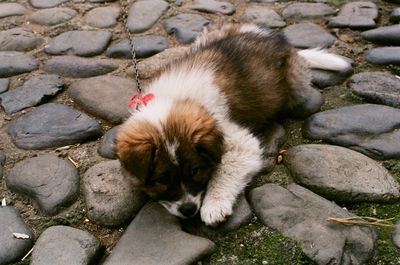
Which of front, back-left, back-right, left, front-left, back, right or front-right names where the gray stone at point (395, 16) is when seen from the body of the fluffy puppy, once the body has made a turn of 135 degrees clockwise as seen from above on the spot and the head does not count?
front-right

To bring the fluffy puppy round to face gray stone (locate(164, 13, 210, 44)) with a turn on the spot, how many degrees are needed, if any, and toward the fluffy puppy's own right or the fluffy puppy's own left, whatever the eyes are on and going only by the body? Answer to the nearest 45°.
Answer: approximately 135° to the fluffy puppy's own right

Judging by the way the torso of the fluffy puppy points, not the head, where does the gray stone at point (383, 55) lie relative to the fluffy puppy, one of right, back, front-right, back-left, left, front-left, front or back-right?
back

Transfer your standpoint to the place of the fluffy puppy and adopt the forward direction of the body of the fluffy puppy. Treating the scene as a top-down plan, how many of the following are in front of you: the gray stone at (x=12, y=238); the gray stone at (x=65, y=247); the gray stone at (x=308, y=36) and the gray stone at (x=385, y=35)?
2

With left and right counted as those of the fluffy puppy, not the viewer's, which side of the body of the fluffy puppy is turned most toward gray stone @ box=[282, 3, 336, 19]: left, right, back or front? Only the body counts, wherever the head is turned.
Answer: back

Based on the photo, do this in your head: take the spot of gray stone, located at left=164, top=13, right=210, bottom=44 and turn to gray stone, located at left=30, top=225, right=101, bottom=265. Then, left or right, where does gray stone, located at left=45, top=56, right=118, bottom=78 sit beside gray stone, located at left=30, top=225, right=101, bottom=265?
right

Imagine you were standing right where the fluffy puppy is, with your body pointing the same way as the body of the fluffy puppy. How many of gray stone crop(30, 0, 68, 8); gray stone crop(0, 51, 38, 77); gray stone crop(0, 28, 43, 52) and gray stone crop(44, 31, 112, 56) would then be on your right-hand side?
4

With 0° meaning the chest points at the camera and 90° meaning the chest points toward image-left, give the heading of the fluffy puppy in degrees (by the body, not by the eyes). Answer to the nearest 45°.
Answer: approximately 45°

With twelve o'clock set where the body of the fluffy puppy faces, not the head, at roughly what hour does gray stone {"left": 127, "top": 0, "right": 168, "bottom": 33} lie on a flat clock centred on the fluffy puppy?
The gray stone is roughly at 4 o'clock from the fluffy puppy.

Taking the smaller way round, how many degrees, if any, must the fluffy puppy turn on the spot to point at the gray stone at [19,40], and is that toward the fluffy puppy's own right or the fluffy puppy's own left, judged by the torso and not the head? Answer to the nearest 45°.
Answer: approximately 90° to the fluffy puppy's own right

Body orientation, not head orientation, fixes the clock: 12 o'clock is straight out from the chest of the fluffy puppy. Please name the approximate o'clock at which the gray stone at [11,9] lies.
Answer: The gray stone is roughly at 3 o'clock from the fluffy puppy.

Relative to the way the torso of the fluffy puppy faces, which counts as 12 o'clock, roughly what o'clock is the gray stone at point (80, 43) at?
The gray stone is roughly at 3 o'clock from the fluffy puppy.

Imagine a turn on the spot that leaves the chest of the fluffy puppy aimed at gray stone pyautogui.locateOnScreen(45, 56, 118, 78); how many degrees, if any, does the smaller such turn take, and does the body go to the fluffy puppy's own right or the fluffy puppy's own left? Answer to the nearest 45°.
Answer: approximately 90° to the fluffy puppy's own right

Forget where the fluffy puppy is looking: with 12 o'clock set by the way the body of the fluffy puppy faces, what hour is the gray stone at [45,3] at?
The gray stone is roughly at 3 o'clock from the fluffy puppy.

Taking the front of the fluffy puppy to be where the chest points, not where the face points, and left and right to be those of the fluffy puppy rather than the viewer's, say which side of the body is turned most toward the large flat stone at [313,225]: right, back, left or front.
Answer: left

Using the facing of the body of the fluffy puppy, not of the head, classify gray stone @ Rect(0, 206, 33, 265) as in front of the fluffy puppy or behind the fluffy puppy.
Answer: in front

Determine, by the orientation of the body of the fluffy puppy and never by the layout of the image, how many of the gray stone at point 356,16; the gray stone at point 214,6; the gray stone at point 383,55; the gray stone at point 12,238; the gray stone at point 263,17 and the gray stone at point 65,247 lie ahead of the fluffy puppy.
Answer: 2

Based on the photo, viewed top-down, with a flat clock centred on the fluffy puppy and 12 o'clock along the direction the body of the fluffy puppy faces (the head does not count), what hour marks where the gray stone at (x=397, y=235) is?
The gray stone is roughly at 9 o'clock from the fluffy puppy.

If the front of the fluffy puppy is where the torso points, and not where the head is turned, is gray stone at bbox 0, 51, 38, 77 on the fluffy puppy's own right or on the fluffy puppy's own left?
on the fluffy puppy's own right

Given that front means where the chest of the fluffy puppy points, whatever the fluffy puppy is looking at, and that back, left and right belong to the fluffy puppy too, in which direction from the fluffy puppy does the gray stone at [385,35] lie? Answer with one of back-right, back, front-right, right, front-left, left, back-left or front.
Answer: back

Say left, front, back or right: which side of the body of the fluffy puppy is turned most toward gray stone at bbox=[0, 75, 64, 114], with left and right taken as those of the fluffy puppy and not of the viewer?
right

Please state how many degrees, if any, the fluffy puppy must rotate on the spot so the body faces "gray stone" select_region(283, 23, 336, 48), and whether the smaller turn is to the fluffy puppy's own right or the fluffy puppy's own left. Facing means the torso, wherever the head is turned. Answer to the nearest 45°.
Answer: approximately 180°
